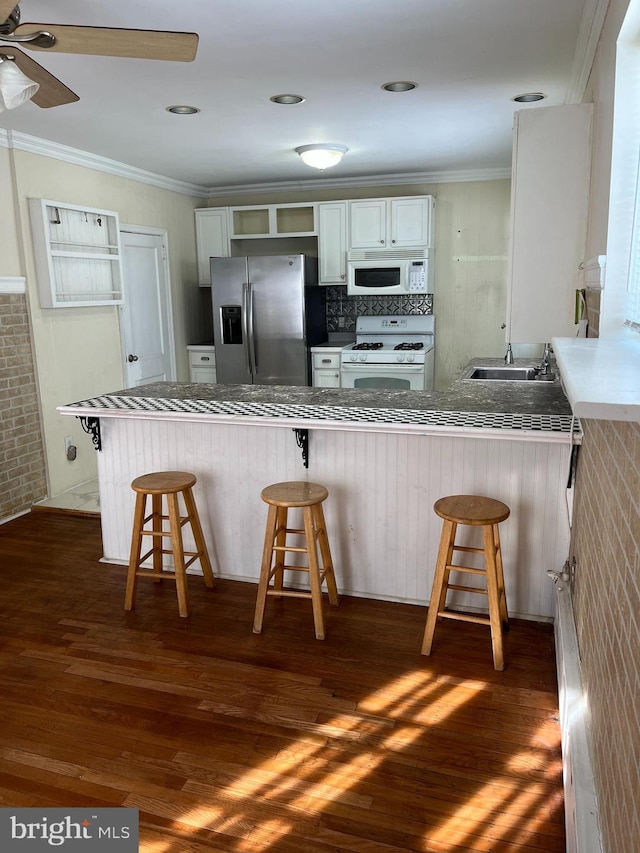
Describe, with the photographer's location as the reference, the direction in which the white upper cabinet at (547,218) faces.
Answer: facing to the left of the viewer

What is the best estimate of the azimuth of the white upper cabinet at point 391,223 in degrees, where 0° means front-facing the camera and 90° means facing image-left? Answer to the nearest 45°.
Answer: approximately 0°

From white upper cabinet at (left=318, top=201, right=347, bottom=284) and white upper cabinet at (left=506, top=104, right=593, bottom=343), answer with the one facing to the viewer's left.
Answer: white upper cabinet at (left=506, top=104, right=593, bottom=343)

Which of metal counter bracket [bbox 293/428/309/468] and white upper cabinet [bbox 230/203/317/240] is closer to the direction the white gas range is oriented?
the metal counter bracket

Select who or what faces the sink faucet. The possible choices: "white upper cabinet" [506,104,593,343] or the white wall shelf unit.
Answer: the white wall shelf unit

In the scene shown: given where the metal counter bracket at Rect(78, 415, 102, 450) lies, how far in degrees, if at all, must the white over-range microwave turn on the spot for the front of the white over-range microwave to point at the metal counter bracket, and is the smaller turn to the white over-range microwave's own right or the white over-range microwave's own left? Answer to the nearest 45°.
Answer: approximately 45° to the white over-range microwave's own right

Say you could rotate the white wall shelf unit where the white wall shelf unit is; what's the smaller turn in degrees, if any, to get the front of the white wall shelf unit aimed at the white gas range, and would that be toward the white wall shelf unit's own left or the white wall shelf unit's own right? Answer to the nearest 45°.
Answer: approximately 45° to the white wall shelf unit's own left

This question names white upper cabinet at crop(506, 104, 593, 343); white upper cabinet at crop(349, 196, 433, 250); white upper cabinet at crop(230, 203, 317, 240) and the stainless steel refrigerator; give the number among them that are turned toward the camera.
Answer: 3

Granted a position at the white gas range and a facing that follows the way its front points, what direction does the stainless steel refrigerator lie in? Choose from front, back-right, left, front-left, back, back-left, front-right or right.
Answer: right

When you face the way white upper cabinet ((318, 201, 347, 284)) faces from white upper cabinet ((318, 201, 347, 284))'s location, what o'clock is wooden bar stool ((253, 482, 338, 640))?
The wooden bar stool is roughly at 12 o'clock from the white upper cabinet.

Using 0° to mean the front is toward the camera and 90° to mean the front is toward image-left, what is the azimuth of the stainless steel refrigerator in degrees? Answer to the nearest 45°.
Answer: approximately 0°
